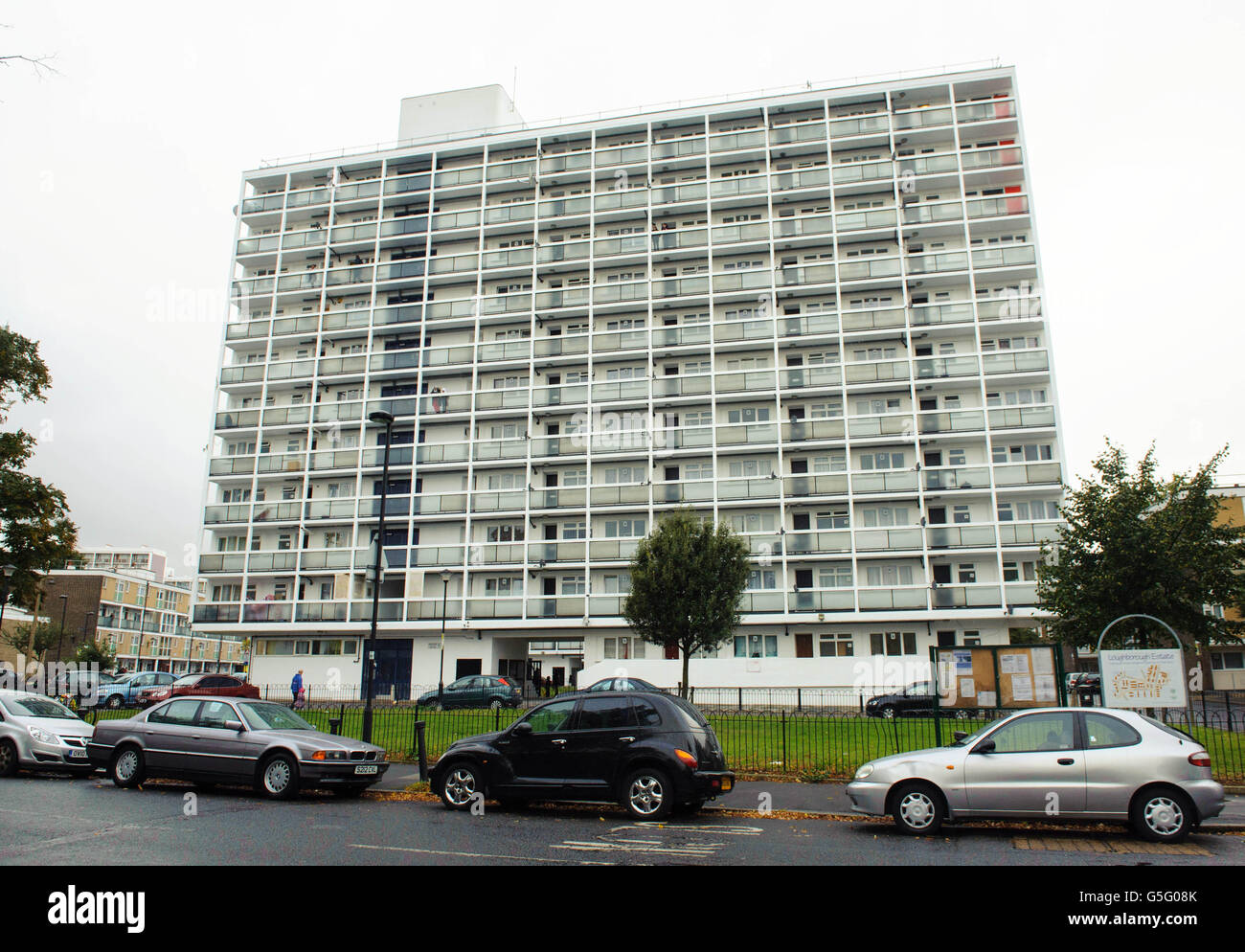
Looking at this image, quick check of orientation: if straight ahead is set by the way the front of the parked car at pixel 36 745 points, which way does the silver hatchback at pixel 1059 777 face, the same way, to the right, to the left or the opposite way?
the opposite way

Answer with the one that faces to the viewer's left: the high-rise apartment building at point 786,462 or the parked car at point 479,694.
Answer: the parked car

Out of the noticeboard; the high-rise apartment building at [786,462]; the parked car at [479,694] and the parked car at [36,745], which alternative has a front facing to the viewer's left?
the parked car at [479,694]

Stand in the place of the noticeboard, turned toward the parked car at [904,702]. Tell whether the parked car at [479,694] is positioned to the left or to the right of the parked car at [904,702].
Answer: left

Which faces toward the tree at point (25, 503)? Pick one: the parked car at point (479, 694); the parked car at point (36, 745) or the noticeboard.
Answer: the parked car at point (479, 694)

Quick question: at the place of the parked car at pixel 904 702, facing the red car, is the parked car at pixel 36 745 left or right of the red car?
left

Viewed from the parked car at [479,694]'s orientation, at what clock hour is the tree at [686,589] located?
The tree is roughly at 7 o'clock from the parked car.

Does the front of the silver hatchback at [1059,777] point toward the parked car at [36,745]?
yes

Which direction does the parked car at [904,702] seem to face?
to the viewer's left

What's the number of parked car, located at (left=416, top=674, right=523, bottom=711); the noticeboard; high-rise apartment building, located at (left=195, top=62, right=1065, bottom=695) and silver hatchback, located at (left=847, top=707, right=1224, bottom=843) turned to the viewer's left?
2

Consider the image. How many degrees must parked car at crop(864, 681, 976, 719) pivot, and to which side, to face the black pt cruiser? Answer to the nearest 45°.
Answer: approximately 90° to its left

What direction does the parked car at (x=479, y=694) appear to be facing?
to the viewer's left

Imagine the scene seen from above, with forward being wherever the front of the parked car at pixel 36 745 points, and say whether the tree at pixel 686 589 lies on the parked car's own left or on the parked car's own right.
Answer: on the parked car's own left

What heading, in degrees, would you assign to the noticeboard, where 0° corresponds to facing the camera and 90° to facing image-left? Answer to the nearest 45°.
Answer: approximately 0°

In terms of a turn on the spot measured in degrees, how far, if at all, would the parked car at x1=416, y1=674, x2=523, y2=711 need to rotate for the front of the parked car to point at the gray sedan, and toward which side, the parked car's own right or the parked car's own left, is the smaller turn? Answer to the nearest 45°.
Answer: approximately 90° to the parked car's own left
